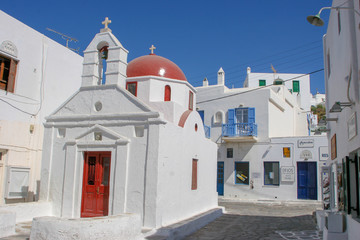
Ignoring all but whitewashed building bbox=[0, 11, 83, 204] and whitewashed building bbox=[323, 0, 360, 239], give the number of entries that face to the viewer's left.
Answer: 1

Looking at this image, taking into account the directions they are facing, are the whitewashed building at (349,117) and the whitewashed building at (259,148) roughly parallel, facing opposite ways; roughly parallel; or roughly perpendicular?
roughly perpendicular

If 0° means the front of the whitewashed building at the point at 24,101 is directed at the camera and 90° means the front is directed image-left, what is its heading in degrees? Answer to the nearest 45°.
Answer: approximately 315°

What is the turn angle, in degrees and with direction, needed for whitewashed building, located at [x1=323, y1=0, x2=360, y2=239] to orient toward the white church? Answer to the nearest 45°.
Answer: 0° — it already faces it

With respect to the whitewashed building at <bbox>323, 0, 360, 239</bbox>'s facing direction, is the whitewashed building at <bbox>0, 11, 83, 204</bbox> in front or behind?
in front

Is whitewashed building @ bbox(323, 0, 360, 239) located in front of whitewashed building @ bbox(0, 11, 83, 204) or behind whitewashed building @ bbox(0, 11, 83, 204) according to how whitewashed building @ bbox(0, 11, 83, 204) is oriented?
in front

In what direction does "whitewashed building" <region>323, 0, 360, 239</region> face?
to the viewer's left

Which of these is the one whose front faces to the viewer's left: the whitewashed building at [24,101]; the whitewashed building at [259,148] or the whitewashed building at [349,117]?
the whitewashed building at [349,117]

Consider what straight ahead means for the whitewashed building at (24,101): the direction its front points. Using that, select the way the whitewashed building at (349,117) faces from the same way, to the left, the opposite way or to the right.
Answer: the opposite way

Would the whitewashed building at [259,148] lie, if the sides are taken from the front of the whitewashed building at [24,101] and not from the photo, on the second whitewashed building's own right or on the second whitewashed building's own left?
on the second whitewashed building's own left

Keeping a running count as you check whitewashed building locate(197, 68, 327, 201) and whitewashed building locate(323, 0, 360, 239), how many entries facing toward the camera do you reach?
1

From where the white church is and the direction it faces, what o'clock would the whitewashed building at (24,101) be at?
The whitewashed building is roughly at 3 o'clock from the white church.

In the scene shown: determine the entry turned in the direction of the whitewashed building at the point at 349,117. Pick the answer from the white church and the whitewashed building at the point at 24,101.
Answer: the whitewashed building at the point at 24,101
